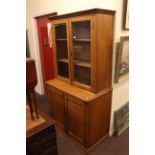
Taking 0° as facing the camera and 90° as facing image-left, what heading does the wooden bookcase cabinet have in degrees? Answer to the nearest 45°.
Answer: approximately 45°
